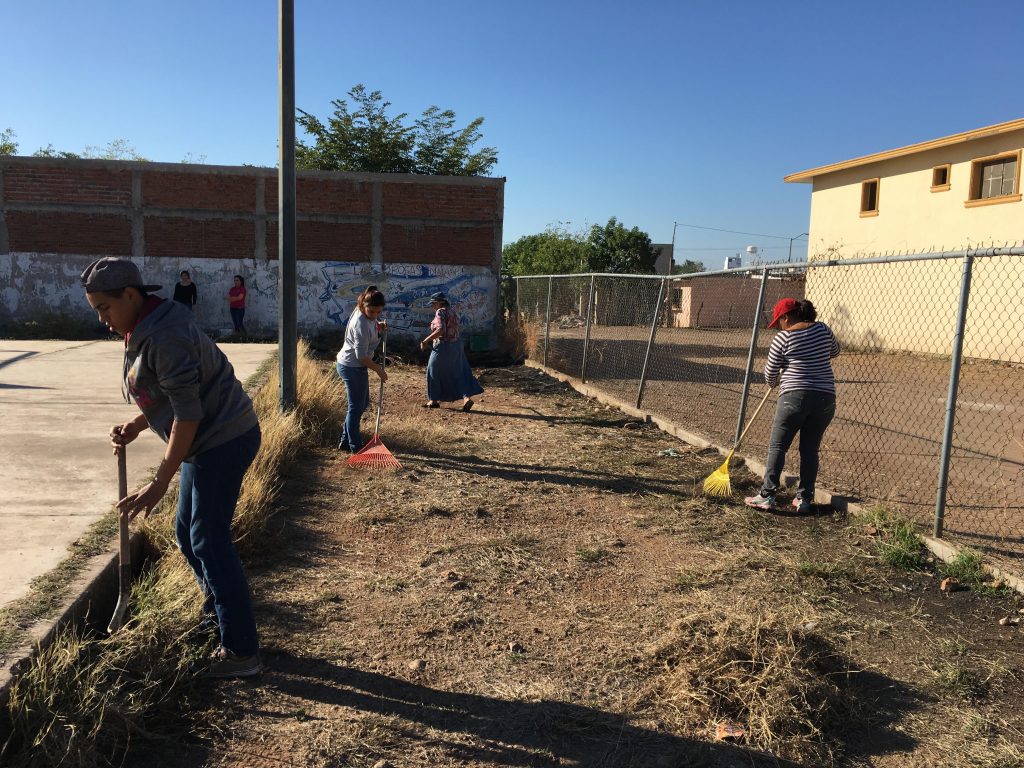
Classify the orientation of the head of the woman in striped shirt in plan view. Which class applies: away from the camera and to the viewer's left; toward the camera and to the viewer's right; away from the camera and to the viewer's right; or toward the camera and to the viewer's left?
away from the camera and to the viewer's left

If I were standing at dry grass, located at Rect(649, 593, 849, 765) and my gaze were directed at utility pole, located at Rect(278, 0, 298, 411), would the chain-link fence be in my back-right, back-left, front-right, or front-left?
front-right

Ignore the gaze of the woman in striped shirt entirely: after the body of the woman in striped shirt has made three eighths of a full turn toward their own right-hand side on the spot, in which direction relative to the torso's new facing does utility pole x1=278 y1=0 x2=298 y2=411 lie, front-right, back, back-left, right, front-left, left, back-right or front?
back

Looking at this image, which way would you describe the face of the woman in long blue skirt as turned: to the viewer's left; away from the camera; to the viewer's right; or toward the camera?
to the viewer's left

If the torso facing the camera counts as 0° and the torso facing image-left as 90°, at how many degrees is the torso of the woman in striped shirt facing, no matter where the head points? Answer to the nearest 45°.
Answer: approximately 135°

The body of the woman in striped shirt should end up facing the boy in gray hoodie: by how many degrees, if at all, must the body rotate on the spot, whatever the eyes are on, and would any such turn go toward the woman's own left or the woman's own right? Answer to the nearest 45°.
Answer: approximately 90° to the woman's own left

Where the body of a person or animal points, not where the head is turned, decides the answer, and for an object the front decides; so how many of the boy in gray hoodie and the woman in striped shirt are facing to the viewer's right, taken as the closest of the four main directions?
0

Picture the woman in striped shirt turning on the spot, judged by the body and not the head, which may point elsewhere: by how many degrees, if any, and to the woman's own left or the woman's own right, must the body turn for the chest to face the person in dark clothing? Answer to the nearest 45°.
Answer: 0° — they already face them

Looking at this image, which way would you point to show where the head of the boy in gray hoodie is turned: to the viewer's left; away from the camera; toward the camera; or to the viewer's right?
to the viewer's left

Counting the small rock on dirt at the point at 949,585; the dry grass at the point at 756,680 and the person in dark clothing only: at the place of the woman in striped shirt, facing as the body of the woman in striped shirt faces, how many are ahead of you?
1

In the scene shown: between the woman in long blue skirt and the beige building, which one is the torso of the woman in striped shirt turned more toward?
the woman in long blue skirt

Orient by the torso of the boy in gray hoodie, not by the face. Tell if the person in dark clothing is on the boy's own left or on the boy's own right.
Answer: on the boy's own right

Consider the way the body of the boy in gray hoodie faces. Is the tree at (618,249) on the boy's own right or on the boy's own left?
on the boy's own right

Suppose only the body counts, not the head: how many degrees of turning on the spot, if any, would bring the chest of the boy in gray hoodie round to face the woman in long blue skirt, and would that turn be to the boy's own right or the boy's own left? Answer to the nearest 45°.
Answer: approximately 135° to the boy's own right

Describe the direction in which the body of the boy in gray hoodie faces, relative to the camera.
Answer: to the viewer's left

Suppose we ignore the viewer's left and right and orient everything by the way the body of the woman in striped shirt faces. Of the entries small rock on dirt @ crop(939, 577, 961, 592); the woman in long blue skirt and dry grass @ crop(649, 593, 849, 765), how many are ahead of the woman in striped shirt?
1

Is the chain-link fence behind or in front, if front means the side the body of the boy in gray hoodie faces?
behind

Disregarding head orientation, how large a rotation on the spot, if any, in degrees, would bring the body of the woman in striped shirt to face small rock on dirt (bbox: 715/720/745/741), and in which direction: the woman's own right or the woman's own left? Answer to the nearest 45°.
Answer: approximately 135° to the woman's own left

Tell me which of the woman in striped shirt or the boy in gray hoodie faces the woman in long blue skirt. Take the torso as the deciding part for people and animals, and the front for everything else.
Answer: the woman in striped shirt
